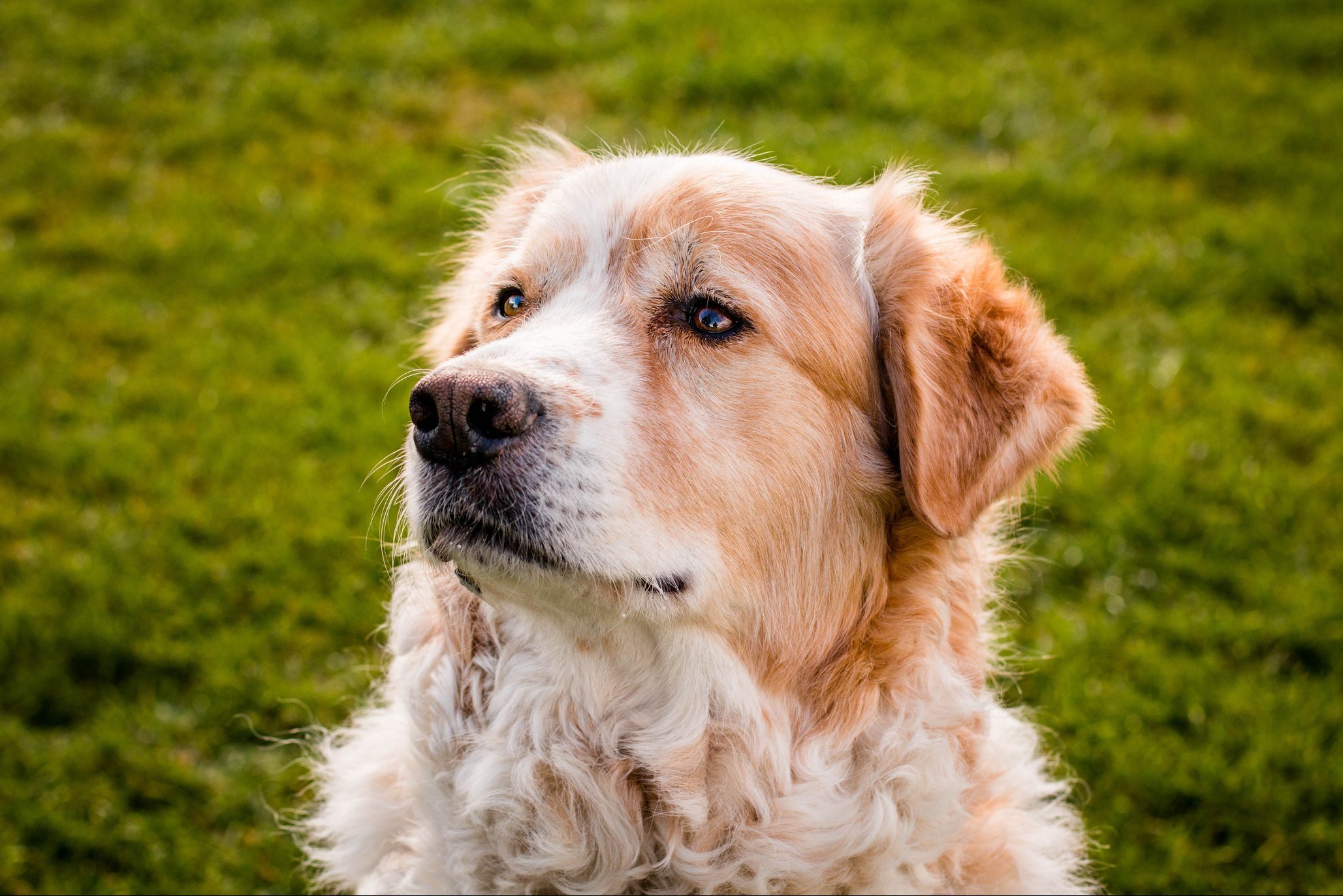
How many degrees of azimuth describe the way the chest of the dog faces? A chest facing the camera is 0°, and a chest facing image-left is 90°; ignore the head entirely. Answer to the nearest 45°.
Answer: approximately 45°
